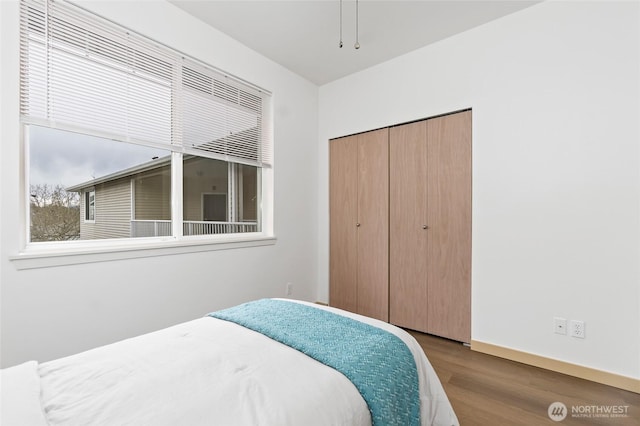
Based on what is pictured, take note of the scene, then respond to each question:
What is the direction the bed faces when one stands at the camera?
facing away from the viewer and to the right of the viewer

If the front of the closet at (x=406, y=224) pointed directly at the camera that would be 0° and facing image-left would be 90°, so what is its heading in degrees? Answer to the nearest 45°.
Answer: approximately 45°

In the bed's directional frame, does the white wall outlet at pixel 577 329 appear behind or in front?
in front

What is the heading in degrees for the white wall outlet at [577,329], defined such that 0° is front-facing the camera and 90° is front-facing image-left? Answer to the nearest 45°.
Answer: approximately 0°

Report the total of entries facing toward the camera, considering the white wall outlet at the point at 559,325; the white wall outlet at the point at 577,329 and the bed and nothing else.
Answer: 2

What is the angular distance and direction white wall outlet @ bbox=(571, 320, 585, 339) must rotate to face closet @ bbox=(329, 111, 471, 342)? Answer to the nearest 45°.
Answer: approximately 90° to its right

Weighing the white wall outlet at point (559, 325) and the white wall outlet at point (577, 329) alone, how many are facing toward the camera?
2

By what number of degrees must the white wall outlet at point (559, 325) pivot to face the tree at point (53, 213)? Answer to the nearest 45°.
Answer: approximately 45° to its right

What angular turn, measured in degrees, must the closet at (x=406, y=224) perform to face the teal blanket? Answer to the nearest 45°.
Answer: approximately 45° to its left

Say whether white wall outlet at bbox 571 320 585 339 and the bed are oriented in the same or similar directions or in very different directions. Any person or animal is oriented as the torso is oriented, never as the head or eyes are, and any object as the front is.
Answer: very different directions

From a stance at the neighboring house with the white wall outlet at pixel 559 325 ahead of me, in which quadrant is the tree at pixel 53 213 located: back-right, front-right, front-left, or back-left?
back-right

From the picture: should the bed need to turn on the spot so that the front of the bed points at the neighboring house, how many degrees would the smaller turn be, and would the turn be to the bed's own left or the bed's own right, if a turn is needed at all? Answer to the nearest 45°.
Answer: approximately 45° to the bed's own left
